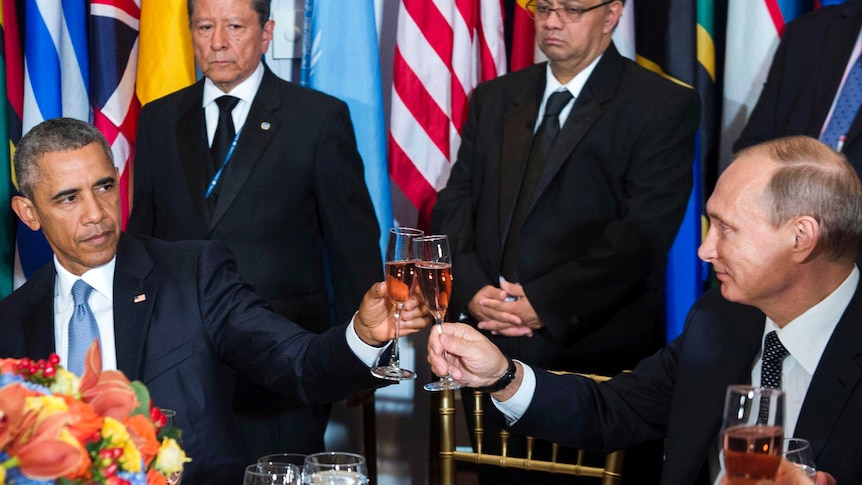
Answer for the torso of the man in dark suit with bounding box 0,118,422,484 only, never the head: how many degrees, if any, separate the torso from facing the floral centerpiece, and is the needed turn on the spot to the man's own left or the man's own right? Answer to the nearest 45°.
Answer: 0° — they already face it

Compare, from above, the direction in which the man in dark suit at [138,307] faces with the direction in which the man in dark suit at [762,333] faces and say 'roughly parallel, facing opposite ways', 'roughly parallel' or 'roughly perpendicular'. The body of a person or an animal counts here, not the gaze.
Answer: roughly perpendicular

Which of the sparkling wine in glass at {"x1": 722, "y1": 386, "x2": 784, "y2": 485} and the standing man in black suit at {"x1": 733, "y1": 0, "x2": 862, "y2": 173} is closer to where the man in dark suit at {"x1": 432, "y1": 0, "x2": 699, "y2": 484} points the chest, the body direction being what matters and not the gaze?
the sparkling wine in glass

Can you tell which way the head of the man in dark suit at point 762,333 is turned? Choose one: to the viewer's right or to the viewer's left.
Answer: to the viewer's left

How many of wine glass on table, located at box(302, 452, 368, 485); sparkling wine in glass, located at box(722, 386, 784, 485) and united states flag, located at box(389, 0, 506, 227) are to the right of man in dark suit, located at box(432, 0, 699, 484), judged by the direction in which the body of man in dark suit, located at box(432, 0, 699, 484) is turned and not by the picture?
1

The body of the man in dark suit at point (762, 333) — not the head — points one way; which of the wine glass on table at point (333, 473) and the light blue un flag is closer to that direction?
the wine glass on table

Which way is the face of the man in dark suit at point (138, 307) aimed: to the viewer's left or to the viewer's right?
to the viewer's right

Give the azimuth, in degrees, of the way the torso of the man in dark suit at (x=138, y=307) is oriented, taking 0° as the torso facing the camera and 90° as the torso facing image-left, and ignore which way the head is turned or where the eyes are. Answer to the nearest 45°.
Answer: approximately 0°
